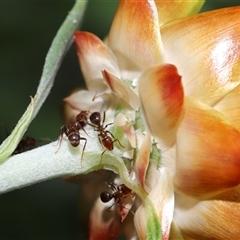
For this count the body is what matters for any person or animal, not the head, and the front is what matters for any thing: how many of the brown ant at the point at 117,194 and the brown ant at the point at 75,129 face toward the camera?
0

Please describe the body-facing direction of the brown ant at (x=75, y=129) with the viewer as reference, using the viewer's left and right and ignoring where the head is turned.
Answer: facing away from the viewer and to the right of the viewer

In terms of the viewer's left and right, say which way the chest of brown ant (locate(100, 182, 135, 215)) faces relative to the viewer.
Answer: facing to the right of the viewer
